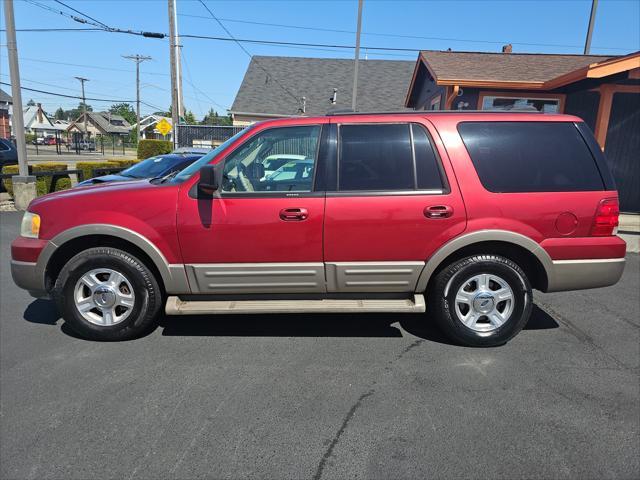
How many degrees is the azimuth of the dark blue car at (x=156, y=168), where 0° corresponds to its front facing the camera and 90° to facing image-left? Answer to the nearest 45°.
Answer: approximately 45°

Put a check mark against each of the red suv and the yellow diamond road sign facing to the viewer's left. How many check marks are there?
1

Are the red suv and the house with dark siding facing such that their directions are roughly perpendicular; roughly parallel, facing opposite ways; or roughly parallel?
roughly perpendicular

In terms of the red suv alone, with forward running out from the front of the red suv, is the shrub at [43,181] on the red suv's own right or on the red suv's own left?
on the red suv's own right

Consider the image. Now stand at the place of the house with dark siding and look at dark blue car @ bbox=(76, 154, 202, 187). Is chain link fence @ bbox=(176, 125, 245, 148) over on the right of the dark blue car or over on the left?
right

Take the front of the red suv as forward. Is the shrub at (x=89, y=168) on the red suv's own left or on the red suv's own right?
on the red suv's own right

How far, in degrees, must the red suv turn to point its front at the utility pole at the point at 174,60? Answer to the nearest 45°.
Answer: approximately 90° to its right

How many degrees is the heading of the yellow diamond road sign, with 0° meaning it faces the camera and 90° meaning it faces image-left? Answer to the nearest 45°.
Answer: approximately 0°

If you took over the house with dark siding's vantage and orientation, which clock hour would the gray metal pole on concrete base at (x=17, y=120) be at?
The gray metal pole on concrete base is roughly at 2 o'clock from the house with dark siding.

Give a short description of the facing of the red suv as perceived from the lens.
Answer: facing to the left of the viewer
